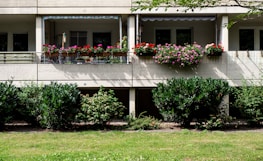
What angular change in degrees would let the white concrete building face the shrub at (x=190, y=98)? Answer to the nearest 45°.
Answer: approximately 45° to its left

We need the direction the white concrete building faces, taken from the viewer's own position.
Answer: facing the viewer

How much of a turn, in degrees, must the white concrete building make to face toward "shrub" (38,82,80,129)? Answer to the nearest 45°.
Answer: approximately 45° to its right
